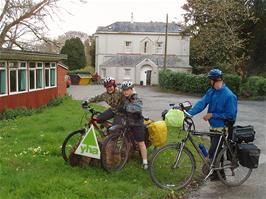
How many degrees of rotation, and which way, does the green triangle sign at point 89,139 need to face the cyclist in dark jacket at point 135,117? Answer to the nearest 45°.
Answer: approximately 90° to its left

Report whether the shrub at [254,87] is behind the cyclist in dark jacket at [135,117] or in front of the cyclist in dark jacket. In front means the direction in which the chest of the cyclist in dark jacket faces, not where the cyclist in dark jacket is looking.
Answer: behind

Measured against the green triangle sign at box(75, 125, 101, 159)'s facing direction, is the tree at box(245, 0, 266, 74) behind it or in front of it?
behind

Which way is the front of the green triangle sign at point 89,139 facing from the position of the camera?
facing the viewer

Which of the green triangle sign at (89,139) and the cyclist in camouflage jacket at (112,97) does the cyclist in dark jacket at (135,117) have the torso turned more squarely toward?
the green triangle sign

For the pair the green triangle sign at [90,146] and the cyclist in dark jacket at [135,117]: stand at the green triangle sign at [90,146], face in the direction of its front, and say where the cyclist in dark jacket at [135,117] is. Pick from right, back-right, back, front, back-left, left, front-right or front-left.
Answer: left

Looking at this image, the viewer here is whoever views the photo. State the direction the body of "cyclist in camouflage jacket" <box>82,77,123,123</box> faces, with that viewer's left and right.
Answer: facing the viewer and to the left of the viewer

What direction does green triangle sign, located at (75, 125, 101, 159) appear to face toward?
toward the camera

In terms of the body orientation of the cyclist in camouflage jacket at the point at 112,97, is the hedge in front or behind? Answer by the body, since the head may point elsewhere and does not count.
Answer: behind

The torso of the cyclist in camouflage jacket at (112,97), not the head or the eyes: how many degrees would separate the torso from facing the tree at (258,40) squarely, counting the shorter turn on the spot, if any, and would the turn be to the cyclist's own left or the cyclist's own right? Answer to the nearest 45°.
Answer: approximately 180°

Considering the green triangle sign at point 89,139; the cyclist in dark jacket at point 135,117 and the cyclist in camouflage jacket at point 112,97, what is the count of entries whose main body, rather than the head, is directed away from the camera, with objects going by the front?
0

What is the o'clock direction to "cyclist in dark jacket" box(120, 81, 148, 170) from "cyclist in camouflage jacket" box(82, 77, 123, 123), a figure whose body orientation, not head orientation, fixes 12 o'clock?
"cyclist in dark jacket" box(120, 81, 148, 170) is roughly at 9 o'clock from "cyclist in camouflage jacket" box(82, 77, 123, 123).

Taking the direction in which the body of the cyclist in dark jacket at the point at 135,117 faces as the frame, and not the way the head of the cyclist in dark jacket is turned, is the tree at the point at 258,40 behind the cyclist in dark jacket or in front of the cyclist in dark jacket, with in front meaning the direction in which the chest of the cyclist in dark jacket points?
behind

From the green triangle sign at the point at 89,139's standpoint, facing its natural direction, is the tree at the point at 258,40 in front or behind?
behind
